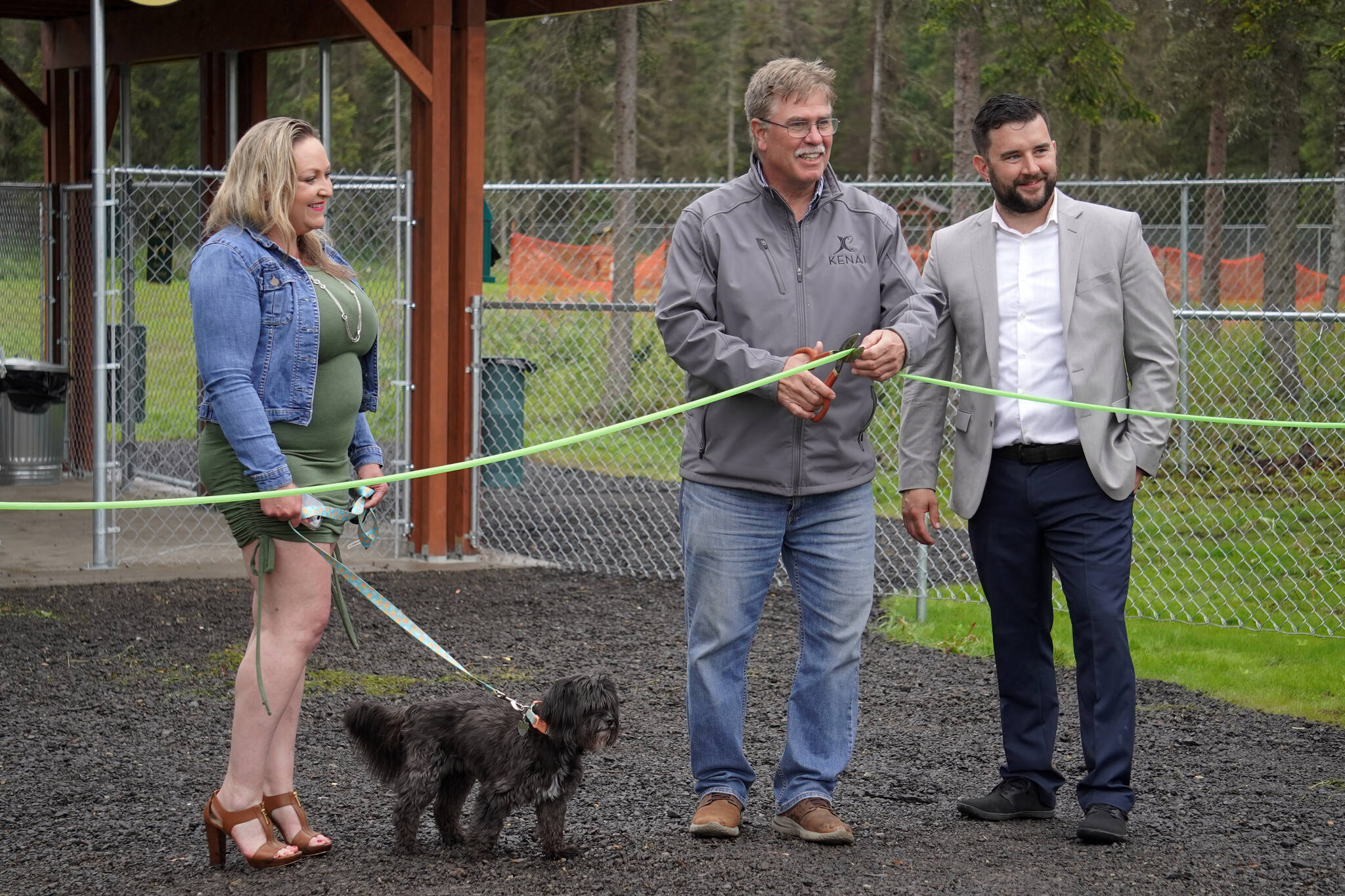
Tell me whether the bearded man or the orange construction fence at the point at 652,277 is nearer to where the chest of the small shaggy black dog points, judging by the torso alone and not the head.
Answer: the bearded man

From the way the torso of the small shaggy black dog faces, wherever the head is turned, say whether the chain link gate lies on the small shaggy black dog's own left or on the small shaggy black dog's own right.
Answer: on the small shaggy black dog's own left

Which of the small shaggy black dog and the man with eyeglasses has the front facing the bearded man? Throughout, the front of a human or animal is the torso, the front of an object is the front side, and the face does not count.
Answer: the small shaggy black dog

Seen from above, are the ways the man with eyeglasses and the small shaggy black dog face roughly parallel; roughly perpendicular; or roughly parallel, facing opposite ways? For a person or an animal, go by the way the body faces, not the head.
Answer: roughly perpendicular

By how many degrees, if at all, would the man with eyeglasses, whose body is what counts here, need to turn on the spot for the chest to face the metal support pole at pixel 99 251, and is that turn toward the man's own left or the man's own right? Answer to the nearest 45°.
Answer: approximately 135° to the man's own right

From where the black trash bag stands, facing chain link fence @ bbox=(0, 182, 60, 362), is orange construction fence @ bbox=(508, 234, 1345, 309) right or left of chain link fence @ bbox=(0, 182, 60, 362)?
right

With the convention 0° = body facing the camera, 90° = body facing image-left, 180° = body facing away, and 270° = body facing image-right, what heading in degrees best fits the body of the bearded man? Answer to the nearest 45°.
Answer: approximately 0°

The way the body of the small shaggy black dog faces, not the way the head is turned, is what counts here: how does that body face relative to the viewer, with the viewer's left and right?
facing to the right of the viewer

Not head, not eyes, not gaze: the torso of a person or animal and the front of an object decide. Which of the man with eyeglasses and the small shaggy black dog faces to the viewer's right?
the small shaggy black dog

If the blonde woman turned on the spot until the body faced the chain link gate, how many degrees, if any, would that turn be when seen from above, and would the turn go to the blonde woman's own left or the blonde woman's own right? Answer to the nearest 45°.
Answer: approximately 135° to the blonde woman's own left

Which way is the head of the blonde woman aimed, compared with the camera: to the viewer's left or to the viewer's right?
to the viewer's right

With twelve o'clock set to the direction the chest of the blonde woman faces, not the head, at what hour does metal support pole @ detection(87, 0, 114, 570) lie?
The metal support pole is roughly at 7 o'clock from the blonde woman.
